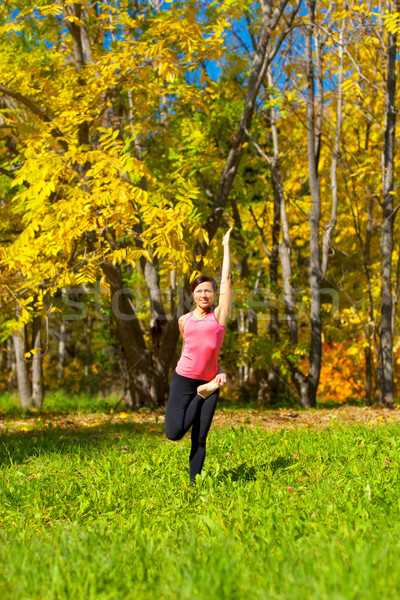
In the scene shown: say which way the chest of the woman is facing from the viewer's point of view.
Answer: toward the camera

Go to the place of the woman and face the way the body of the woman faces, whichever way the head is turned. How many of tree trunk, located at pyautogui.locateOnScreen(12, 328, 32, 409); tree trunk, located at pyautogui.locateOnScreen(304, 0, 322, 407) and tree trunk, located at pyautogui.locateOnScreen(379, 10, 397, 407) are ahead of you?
0

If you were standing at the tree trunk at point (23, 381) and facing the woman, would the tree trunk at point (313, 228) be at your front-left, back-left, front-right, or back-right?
front-left

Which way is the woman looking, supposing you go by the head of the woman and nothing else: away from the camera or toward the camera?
toward the camera

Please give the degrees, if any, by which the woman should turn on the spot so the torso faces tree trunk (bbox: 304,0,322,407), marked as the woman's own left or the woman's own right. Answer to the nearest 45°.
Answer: approximately 180°

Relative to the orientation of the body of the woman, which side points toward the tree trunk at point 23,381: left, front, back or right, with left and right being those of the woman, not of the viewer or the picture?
back

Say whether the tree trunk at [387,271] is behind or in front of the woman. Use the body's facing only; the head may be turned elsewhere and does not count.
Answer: behind

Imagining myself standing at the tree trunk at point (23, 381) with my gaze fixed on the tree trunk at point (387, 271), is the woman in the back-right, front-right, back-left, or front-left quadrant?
front-right
